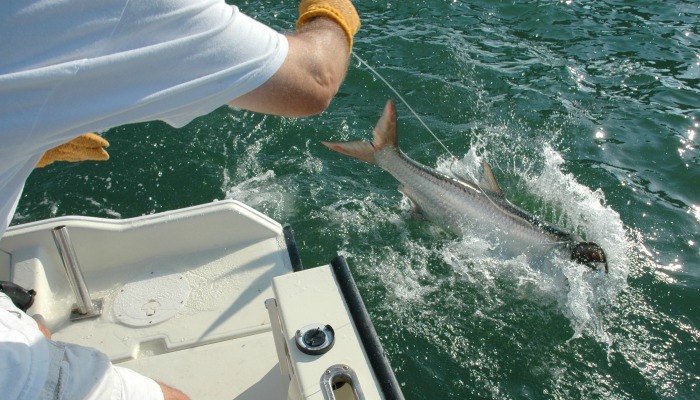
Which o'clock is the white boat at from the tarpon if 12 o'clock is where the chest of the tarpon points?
The white boat is roughly at 4 o'clock from the tarpon.

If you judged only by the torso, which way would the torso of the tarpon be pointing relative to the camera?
to the viewer's right
